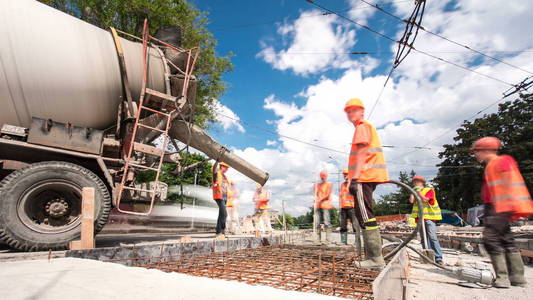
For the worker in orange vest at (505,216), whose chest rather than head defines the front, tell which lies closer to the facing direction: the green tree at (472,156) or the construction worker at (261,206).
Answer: the construction worker

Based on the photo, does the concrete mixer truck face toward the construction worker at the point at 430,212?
no

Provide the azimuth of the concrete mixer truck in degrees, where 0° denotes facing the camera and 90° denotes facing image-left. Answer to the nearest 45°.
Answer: approximately 90°

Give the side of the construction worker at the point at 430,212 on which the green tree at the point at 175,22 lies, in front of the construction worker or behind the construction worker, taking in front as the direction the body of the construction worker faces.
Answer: in front

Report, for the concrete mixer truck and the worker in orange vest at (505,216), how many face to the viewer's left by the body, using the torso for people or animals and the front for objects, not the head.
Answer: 2

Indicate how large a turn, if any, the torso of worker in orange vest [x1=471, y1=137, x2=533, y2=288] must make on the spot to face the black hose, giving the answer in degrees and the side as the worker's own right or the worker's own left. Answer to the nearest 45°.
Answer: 0° — they already face it

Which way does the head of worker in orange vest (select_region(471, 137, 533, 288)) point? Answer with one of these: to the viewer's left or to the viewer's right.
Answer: to the viewer's left

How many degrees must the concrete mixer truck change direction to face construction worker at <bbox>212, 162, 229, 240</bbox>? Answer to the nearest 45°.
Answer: approximately 135° to its right

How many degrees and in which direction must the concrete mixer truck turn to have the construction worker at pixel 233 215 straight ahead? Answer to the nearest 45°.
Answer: approximately 135° to its right

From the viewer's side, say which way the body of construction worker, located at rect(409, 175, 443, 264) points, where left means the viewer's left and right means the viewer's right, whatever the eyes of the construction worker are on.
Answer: facing to the left of the viewer

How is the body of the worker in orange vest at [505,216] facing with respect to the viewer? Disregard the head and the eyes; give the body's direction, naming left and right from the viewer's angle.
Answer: facing to the left of the viewer
